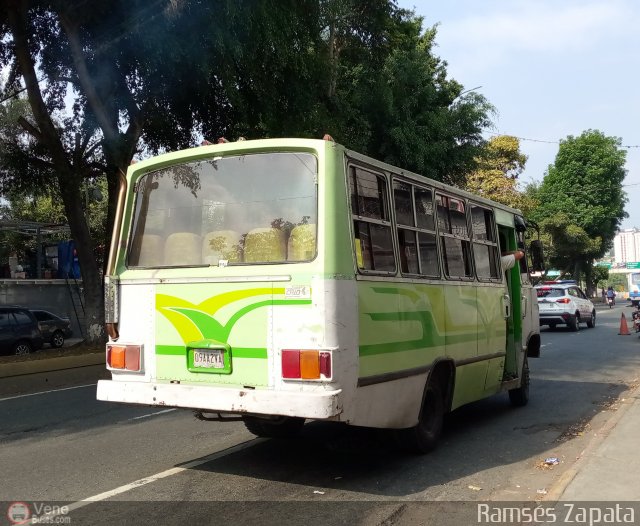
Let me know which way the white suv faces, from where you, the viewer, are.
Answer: facing away from the viewer and to the right of the viewer

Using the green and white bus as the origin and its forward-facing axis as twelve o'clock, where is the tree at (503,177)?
The tree is roughly at 11 o'clock from the green and white bus.

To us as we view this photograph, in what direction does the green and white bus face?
facing away from the viewer and to the right of the viewer

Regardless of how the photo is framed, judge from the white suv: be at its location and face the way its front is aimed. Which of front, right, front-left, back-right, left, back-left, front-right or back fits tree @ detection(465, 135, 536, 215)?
front-left

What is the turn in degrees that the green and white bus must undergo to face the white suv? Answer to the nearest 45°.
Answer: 0° — it already faces it

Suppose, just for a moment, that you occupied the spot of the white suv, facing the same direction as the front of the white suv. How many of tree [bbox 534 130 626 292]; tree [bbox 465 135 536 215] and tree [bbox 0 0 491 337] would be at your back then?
1

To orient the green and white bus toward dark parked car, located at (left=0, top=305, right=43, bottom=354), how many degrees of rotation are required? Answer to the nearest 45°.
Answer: approximately 90° to its left

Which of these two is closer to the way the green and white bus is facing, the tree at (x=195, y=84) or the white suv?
the white suv

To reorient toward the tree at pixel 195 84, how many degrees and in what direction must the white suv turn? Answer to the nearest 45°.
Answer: approximately 180°

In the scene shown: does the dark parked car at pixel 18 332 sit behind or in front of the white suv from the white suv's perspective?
behind

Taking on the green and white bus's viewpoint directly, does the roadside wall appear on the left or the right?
on its left
